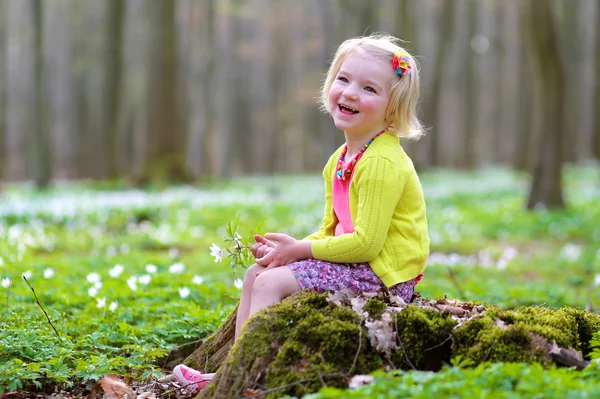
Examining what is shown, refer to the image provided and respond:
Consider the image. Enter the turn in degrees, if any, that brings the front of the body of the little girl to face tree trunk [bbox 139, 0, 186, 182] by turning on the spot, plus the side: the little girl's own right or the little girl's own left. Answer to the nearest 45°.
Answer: approximately 135° to the little girl's own right

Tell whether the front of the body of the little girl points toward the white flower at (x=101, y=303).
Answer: no

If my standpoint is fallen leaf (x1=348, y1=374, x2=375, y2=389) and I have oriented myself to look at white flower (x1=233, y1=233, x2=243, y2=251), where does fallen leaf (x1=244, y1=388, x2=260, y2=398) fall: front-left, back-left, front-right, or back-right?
front-left

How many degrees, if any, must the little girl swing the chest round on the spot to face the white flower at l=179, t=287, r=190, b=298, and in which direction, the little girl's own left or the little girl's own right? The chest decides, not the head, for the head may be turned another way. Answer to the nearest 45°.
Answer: approximately 90° to the little girl's own right

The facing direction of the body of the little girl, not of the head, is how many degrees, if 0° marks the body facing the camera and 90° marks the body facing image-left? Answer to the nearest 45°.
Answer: approximately 45°

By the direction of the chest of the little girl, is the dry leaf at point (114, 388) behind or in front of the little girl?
in front

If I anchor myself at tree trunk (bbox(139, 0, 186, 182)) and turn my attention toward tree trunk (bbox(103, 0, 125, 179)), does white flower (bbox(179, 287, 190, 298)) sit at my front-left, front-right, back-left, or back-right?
back-left

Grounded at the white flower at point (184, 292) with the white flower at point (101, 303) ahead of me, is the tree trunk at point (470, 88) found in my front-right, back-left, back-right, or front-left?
back-right

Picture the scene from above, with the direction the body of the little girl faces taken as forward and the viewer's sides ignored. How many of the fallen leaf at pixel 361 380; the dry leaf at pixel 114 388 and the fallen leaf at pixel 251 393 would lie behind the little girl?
0

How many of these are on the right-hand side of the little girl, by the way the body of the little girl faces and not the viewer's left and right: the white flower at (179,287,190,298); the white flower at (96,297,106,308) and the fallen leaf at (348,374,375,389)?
2

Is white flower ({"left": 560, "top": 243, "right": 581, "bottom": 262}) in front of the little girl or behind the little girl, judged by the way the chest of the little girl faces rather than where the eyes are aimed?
behind
